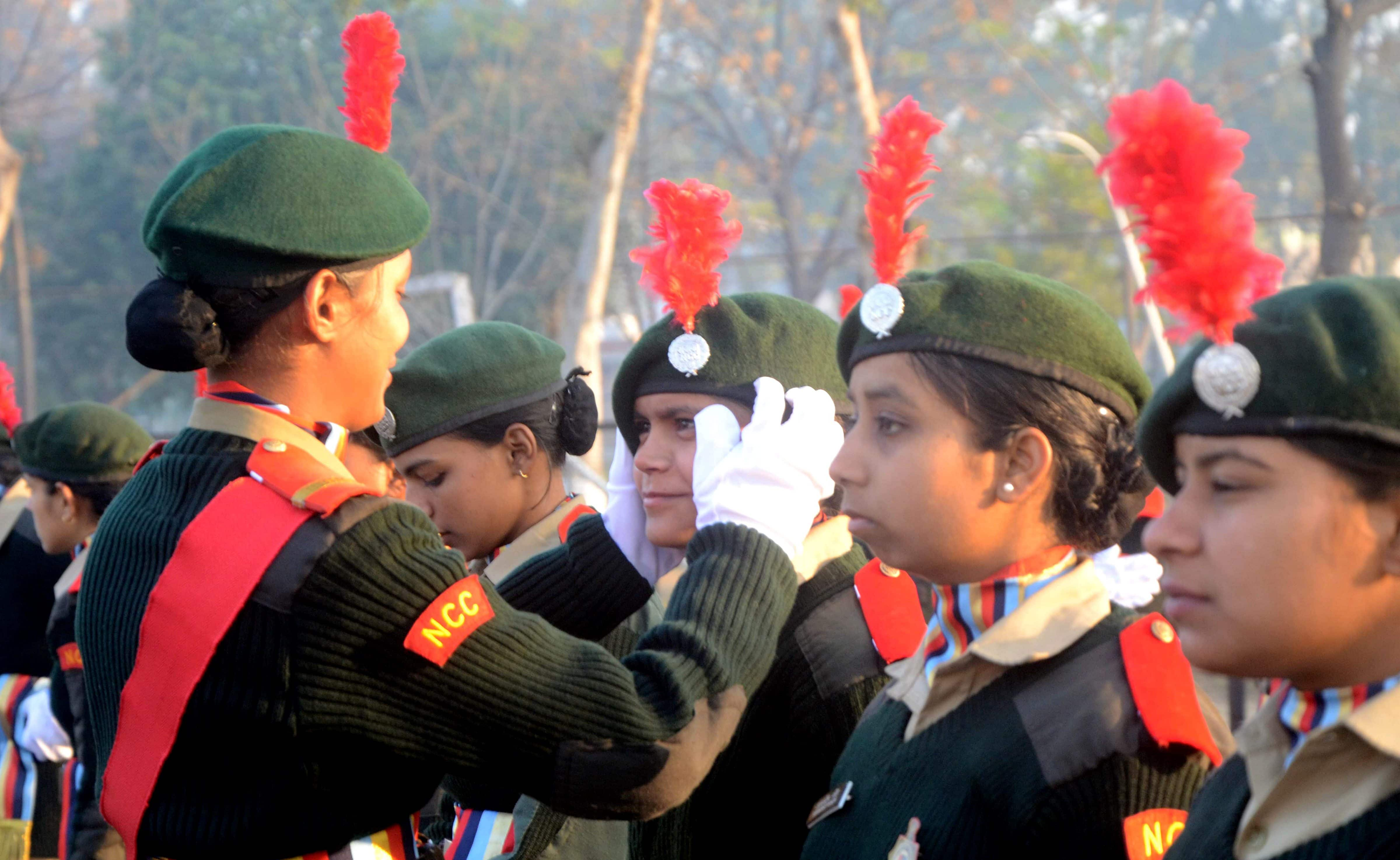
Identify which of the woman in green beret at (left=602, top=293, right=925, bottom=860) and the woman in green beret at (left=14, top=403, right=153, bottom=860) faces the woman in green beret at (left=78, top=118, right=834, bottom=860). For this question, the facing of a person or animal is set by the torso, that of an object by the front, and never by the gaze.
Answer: the woman in green beret at (left=602, top=293, right=925, bottom=860)

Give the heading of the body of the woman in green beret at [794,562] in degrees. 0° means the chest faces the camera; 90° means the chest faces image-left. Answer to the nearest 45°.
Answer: approximately 45°

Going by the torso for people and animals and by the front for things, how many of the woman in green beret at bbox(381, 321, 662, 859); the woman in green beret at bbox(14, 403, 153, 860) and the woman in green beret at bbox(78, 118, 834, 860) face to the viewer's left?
2

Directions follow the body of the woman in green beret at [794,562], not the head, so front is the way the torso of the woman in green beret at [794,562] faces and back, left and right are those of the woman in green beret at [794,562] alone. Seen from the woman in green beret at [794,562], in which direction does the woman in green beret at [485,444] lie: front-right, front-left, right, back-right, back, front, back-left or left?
right

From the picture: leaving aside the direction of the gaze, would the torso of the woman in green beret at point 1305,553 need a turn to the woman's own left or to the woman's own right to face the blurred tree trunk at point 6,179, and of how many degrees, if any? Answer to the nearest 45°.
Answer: approximately 90° to the woman's own right

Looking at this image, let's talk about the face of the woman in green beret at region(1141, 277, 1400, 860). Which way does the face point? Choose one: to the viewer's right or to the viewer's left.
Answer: to the viewer's left

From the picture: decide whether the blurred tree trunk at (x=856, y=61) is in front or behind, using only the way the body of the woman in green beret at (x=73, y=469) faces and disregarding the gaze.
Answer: behind

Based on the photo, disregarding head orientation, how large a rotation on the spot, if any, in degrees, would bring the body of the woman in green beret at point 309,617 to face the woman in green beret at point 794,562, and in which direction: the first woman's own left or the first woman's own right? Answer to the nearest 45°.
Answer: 0° — they already face them

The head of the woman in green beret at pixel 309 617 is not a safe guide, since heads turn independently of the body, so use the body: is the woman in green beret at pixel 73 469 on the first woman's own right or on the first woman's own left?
on the first woman's own left

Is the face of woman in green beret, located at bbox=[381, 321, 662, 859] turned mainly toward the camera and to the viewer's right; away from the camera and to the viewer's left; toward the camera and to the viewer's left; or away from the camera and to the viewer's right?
toward the camera and to the viewer's left

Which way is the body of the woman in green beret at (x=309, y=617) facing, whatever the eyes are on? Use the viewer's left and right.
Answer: facing away from the viewer and to the right of the viewer

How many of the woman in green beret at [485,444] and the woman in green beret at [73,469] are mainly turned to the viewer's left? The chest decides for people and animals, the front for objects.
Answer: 2

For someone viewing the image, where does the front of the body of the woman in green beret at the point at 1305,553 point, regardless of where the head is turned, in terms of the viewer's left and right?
facing the viewer and to the left of the viewer

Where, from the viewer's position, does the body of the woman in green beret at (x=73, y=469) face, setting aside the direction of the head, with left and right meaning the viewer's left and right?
facing to the left of the viewer

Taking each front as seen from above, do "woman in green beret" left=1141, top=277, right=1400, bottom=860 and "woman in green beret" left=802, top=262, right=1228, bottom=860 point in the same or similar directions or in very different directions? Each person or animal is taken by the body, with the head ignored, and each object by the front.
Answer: same or similar directions

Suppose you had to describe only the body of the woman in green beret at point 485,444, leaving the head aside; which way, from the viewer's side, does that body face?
to the viewer's left

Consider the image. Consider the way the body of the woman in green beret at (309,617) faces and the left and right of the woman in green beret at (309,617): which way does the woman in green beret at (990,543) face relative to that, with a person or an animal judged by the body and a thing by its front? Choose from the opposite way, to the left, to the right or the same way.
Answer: the opposite way
